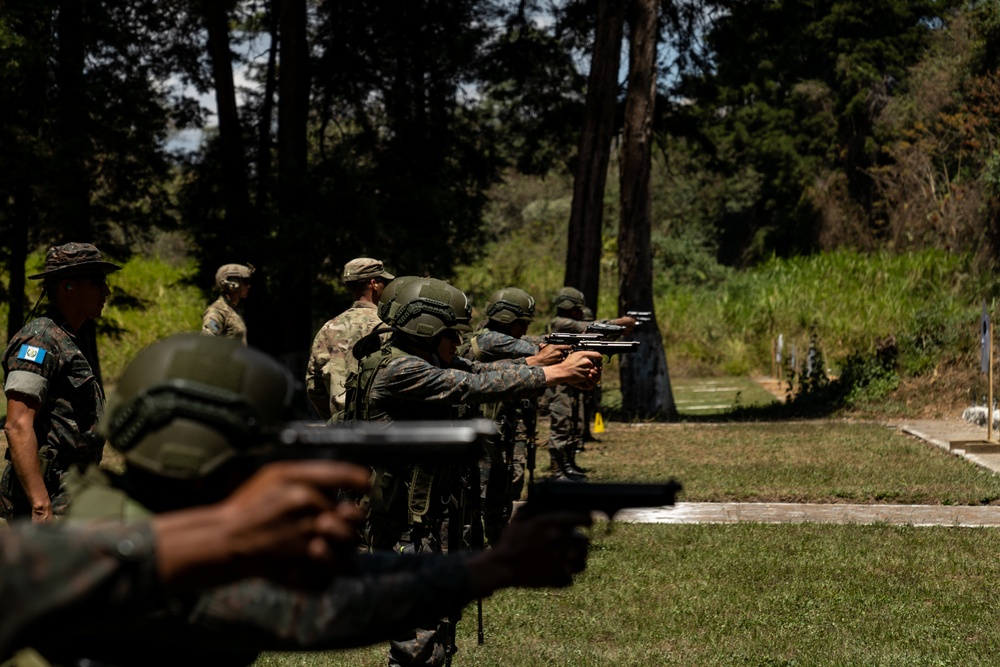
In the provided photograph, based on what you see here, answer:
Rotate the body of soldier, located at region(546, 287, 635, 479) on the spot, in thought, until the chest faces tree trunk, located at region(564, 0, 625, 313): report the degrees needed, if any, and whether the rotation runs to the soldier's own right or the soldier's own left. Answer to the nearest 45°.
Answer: approximately 90° to the soldier's own left

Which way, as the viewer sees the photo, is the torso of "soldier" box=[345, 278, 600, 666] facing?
to the viewer's right

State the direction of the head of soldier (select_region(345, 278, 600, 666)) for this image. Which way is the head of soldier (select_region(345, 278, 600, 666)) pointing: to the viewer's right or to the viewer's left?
to the viewer's right

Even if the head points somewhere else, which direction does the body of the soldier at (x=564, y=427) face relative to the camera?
to the viewer's right

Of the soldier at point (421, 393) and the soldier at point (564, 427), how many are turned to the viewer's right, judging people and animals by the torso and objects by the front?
2

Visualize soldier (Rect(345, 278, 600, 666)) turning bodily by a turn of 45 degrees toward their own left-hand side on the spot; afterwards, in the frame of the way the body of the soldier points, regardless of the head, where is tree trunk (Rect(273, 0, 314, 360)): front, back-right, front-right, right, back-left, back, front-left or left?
front-left

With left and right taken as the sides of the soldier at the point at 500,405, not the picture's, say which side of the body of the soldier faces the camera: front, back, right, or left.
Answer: right

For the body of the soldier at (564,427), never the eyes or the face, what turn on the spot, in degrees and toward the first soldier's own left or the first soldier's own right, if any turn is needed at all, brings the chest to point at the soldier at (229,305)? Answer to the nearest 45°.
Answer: approximately 135° to the first soldier's own right

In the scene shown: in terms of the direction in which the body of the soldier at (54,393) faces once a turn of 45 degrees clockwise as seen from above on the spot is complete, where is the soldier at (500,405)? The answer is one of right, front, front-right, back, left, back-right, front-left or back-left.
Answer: left

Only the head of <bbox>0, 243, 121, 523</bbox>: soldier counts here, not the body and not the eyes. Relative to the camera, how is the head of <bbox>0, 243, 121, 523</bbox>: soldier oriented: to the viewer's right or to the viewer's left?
to the viewer's right

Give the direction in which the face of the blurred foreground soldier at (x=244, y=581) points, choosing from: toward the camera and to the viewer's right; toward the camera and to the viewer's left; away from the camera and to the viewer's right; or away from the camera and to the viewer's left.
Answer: away from the camera and to the viewer's right

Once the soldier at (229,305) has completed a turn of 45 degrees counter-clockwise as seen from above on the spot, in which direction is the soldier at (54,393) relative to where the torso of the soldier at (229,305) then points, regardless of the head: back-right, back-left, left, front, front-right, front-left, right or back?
back-right

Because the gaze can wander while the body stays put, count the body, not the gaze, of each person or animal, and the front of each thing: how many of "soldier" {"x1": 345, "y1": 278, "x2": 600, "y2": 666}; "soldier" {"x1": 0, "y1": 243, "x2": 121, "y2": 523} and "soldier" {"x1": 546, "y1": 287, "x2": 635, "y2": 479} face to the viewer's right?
3

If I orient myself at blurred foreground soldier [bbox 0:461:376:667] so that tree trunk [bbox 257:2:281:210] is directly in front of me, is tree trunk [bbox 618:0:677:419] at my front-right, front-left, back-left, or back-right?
front-right

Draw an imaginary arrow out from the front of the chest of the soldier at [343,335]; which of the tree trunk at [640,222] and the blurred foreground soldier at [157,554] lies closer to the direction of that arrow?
the tree trunk
